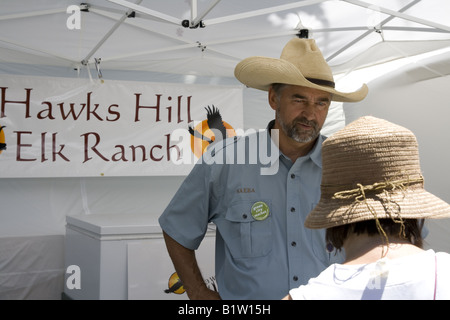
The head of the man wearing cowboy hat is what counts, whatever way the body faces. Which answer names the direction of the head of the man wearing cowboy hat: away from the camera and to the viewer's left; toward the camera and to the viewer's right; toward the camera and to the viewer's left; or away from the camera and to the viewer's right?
toward the camera and to the viewer's right

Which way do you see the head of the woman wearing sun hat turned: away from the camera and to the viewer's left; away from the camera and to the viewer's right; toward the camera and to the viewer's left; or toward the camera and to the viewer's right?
away from the camera and to the viewer's left

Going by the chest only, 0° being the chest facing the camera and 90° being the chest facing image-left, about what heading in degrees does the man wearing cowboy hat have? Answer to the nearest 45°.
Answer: approximately 315°

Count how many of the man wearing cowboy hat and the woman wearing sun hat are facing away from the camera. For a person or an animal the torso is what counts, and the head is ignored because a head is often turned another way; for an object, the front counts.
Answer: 1

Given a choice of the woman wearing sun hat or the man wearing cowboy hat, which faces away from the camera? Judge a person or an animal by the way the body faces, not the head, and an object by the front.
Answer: the woman wearing sun hat

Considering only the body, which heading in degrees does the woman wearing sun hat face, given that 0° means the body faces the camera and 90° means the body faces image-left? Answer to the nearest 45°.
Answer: approximately 180°

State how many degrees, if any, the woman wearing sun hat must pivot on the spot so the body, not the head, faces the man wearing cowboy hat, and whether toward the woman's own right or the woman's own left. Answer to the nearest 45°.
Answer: approximately 45° to the woman's own left

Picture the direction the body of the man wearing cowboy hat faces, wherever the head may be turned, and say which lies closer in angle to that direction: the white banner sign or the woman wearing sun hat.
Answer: the woman wearing sun hat

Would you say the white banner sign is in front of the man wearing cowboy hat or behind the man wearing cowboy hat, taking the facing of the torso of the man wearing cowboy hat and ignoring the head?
behind

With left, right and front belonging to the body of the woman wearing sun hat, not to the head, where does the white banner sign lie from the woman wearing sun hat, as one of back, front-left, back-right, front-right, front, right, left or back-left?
front-left
